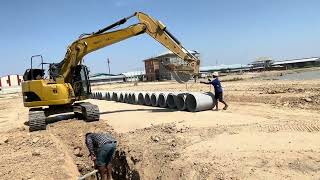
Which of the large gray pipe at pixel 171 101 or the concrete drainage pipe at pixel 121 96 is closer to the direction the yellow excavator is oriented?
the large gray pipe

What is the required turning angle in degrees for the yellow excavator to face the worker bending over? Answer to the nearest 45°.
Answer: approximately 45° to its right

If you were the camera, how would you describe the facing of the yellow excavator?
facing the viewer and to the right of the viewer

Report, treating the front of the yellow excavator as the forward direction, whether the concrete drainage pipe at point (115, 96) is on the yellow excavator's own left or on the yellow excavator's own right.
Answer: on the yellow excavator's own left

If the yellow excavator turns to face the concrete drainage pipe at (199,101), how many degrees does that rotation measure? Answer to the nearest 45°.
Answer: approximately 45° to its left

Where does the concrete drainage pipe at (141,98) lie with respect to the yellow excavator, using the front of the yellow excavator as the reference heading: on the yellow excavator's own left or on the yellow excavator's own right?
on the yellow excavator's own left
